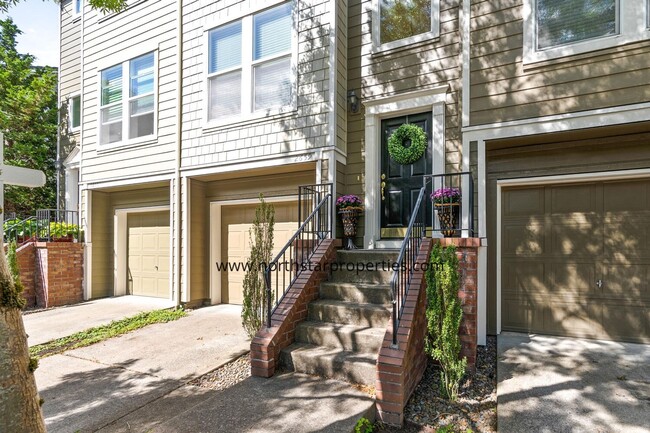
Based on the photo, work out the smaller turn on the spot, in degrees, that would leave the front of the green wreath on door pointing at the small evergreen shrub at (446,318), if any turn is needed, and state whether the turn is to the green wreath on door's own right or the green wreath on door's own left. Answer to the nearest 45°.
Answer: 0° — it already faces it

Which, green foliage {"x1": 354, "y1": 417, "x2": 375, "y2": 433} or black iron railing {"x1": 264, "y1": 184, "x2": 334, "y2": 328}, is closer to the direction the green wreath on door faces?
the green foliage

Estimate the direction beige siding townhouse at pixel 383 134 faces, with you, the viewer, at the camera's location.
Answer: facing the viewer and to the left of the viewer

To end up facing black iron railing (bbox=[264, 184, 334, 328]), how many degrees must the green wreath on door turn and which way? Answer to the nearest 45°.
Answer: approximately 90° to its right

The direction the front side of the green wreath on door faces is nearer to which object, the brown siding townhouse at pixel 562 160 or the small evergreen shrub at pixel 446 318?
the small evergreen shrub

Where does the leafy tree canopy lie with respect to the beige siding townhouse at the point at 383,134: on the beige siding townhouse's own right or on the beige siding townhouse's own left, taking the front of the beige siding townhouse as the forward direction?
on the beige siding townhouse's own right

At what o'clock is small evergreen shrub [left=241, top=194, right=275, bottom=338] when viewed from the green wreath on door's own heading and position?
The small evergreen shrub is roughly at 2 o'clock from the green wreath on door.

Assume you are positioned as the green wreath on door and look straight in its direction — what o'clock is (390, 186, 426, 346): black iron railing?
The black iron railing is roughly at 12 o'clock from the green wreath on door.

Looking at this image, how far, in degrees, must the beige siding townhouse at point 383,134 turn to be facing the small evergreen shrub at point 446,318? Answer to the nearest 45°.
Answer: approximately 45° to its left

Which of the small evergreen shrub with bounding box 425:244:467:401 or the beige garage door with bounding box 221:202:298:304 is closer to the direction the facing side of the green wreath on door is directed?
the small evergreen shrub

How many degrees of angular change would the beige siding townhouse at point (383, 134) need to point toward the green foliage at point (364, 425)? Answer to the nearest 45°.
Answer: approximately 45° to its left

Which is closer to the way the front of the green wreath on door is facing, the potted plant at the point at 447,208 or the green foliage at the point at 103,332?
the potted plant

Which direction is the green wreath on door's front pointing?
toward the camera

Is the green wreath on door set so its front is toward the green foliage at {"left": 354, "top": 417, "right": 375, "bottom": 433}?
yes
